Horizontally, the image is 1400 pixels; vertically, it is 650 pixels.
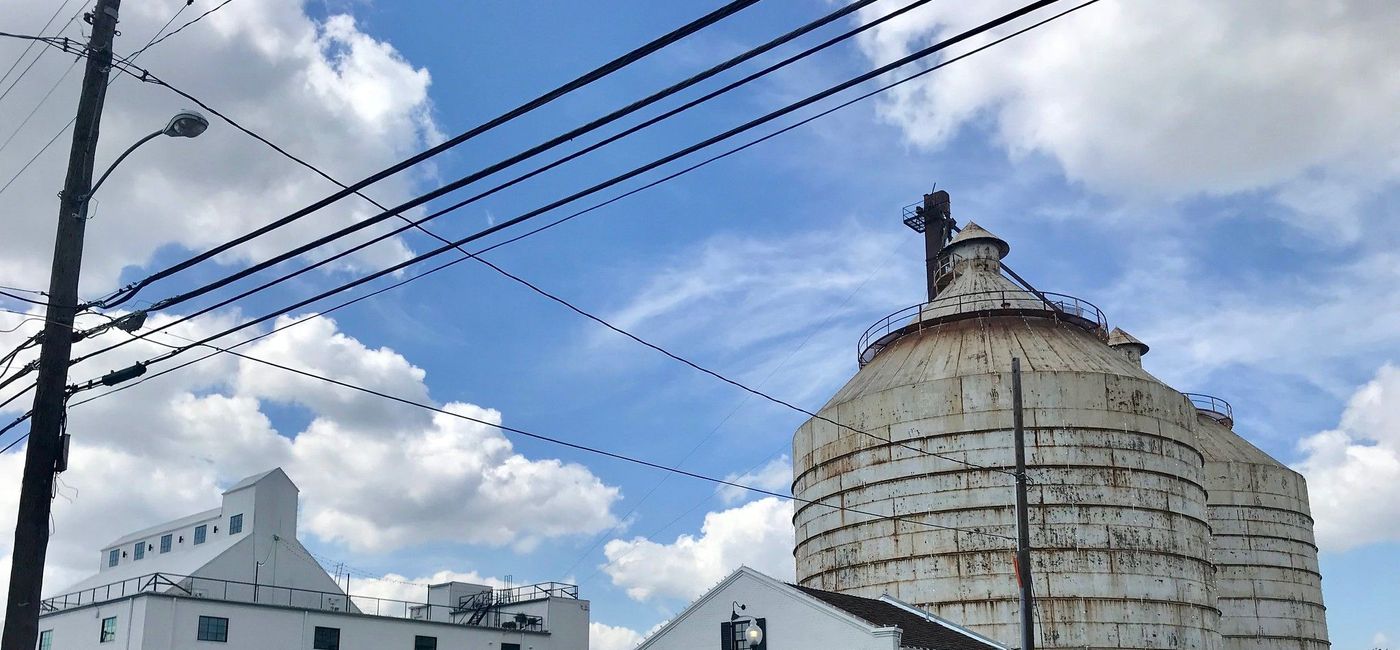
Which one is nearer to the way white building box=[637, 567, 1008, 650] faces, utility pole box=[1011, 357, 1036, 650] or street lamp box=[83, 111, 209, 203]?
the street lamp

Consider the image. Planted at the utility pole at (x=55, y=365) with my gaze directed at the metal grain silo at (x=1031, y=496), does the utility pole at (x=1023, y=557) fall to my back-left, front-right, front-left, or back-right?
front-right

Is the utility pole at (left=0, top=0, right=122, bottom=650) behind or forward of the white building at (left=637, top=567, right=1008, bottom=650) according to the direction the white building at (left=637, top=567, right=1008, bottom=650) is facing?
forward

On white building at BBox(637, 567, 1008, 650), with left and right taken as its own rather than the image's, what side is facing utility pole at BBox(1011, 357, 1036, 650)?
left

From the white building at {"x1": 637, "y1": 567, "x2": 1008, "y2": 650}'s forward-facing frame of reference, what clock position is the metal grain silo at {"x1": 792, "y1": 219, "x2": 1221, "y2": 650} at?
The metal grain silo is roughly at 6 o'clock from the white building.

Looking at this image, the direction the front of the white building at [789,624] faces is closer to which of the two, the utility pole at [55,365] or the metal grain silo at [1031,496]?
the utility pole

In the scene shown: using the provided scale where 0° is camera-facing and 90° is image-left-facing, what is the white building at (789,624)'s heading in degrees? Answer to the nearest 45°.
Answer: approximately 45°

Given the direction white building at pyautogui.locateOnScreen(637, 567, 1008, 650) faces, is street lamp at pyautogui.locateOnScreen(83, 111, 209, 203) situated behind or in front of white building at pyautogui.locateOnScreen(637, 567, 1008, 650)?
in front

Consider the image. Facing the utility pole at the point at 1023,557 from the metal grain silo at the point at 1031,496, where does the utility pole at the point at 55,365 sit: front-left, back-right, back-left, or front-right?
front-right

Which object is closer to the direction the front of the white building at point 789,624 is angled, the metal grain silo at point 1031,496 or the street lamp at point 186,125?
the street lamp
